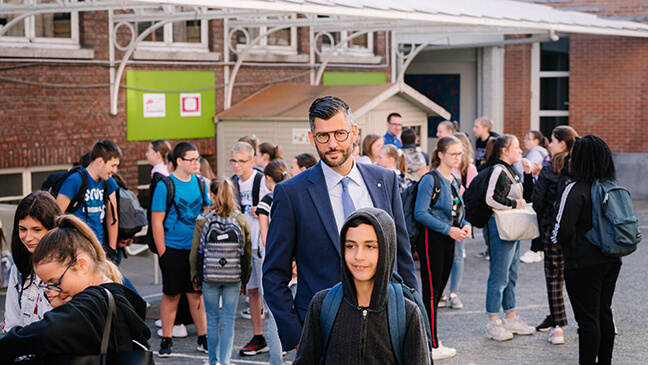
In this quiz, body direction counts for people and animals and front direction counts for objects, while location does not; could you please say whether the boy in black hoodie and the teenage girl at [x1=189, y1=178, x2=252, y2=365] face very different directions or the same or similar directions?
very different directions

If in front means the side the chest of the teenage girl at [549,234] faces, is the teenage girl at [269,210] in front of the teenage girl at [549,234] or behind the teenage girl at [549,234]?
in front

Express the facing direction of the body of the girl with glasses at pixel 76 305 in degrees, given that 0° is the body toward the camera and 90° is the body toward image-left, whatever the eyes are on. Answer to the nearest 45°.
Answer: approximately 90°

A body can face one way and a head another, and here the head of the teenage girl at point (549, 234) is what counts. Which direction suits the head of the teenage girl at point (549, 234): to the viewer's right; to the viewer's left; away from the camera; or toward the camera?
to the viewer's left

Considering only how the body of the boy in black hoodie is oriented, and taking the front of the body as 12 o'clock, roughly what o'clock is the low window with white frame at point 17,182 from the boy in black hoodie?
The low window with white frame is roughly at 5 o'clock from the boy in black hoodie.

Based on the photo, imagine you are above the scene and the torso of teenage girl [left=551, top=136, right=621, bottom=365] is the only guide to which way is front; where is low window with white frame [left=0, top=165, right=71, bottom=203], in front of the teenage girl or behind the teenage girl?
in front

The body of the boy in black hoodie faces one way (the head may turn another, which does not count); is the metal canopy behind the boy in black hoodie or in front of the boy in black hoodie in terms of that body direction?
behind

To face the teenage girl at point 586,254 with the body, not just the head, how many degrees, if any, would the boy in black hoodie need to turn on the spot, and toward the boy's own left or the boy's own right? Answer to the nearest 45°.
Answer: approximately 135° to the boy's own left

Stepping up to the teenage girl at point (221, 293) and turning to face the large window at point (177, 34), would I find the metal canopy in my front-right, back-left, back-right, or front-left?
front-right

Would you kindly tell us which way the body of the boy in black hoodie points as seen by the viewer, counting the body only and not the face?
toward the camera

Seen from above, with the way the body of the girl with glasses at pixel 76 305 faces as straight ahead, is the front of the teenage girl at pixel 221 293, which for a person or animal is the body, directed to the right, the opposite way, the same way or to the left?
to the right

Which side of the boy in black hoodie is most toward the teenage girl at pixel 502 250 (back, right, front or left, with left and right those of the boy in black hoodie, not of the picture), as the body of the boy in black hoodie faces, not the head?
back
